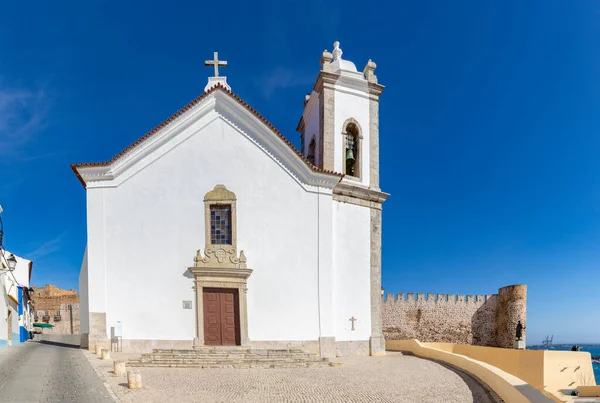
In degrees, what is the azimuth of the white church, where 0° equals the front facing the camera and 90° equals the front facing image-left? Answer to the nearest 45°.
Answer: approximately 0°

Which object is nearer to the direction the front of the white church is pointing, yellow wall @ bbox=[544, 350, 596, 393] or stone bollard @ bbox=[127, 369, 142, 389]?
the stone bollard
